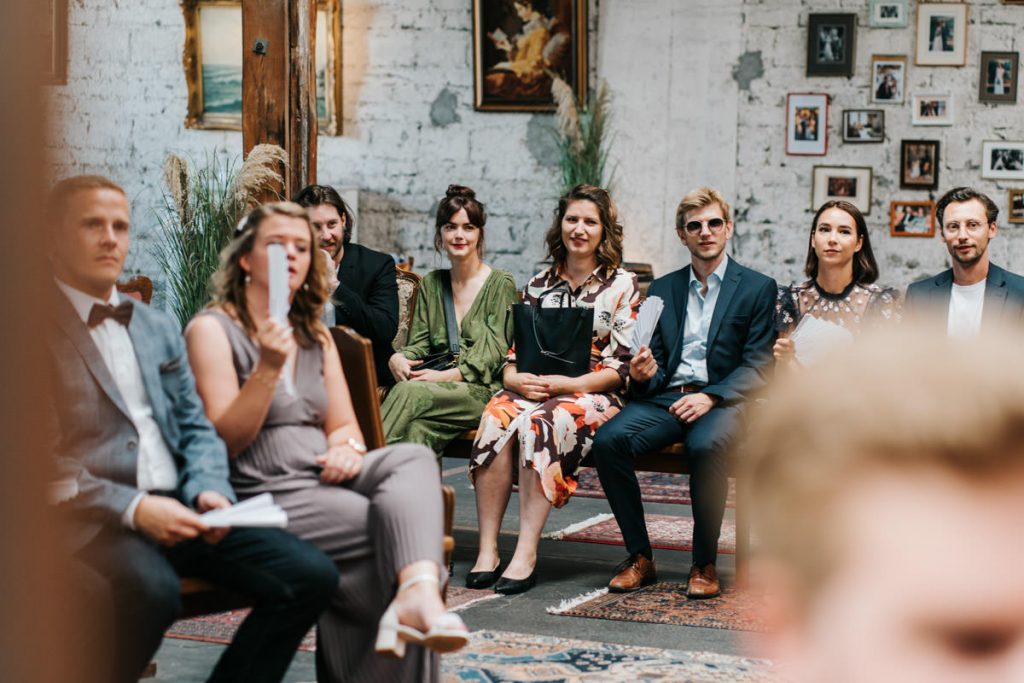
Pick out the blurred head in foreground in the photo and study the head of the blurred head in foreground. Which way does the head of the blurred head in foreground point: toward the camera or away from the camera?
toward the camera

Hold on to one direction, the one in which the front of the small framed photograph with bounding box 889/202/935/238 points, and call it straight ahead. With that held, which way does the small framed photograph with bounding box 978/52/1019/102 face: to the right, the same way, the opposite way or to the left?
the same way

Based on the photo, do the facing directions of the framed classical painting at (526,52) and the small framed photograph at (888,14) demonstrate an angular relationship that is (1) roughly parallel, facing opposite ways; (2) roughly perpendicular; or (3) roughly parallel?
roughly parallel

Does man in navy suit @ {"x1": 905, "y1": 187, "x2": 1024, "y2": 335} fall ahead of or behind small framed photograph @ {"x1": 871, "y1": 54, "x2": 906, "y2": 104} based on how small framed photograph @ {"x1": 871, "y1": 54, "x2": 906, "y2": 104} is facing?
ahead

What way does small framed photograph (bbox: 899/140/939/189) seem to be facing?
toward the camera

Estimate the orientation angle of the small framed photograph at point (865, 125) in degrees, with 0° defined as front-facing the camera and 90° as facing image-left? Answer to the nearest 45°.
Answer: approximately 0°

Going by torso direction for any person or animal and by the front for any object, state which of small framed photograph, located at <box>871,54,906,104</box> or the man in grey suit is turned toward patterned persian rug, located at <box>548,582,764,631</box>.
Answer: the small framed photograph

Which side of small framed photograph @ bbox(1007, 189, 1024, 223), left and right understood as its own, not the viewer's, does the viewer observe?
front

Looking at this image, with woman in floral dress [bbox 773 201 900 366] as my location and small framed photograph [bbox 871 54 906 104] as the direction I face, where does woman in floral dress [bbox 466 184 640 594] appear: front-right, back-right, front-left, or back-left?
back-left

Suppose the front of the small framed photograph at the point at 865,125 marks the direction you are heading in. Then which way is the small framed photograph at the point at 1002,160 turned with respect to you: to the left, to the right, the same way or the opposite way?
the same way

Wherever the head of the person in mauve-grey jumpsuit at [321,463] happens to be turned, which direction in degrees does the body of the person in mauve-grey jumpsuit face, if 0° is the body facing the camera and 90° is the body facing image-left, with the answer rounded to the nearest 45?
approximately 315°

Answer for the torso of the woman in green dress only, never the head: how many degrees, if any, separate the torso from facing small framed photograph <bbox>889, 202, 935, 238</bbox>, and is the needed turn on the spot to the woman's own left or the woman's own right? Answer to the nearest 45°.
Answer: approximately 180°

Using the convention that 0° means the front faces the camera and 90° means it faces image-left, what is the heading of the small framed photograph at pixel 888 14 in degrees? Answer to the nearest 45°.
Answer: approximately 0°

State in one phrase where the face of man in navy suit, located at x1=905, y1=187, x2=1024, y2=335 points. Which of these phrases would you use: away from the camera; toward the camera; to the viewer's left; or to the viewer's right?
toward the camera

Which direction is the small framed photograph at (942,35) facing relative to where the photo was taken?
toward the camera

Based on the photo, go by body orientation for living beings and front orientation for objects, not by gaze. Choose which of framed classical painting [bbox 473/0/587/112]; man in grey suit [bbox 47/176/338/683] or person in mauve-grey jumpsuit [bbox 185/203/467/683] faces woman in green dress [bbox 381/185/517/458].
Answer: the framed classical painting

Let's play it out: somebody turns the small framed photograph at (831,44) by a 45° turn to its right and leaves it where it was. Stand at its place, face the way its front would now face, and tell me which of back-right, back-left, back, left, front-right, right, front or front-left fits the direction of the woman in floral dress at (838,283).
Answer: front-left
